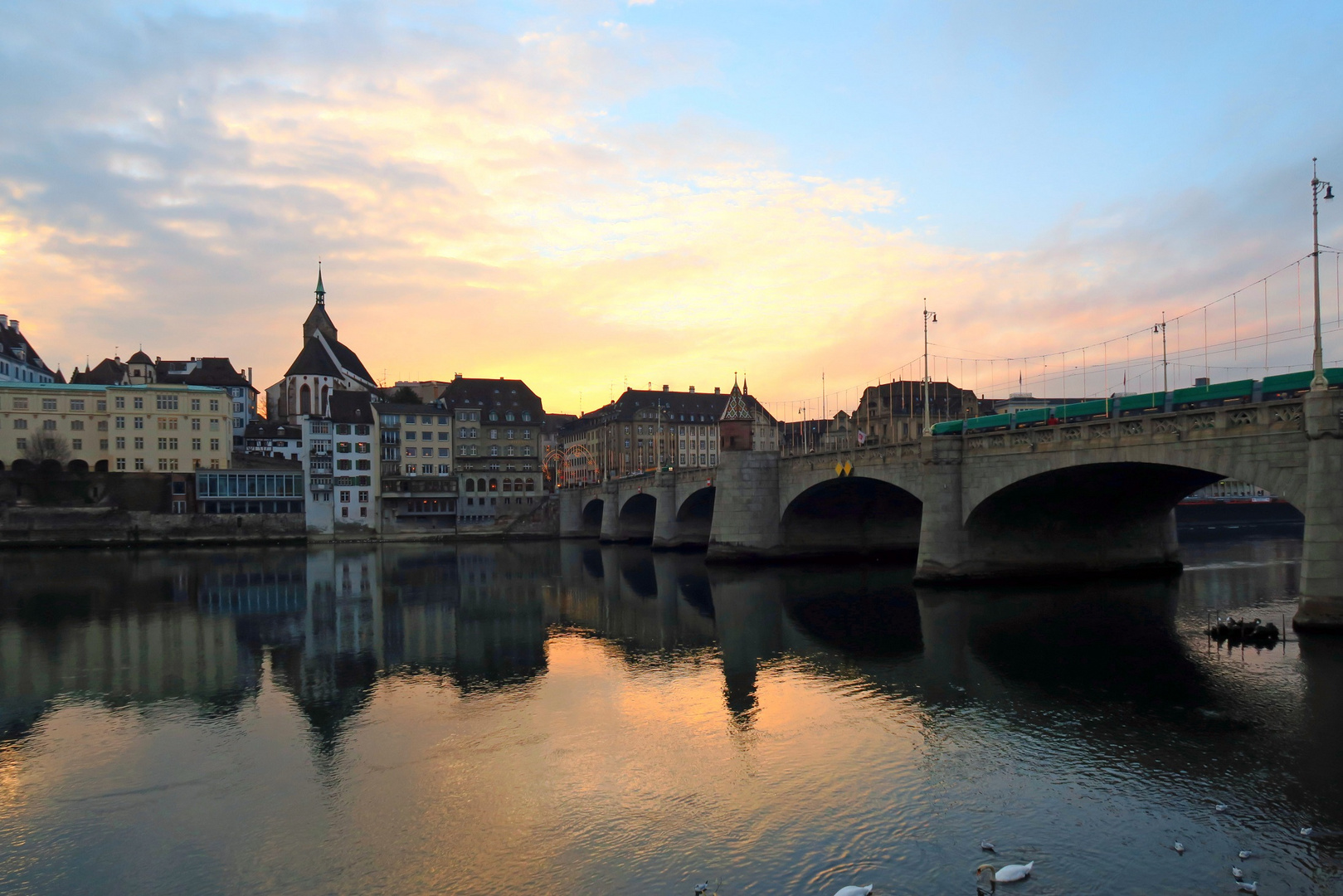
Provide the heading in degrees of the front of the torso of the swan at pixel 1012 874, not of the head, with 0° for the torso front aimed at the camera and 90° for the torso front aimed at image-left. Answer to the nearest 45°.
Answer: approximately 90°

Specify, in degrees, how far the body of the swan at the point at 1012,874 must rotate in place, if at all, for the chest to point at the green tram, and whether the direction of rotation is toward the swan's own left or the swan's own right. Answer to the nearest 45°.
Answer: approximately 90° to the swan's own right

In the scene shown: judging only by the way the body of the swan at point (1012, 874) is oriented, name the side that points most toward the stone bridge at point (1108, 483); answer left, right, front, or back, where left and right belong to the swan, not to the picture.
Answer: right
